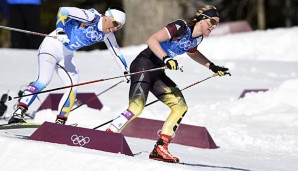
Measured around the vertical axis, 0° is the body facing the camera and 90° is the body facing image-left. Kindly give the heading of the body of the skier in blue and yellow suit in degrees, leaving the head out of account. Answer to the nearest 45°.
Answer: approximately 315°

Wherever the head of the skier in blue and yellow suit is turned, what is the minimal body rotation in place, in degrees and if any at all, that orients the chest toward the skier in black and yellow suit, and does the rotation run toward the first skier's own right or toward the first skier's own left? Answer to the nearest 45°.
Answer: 0° — they already face them
